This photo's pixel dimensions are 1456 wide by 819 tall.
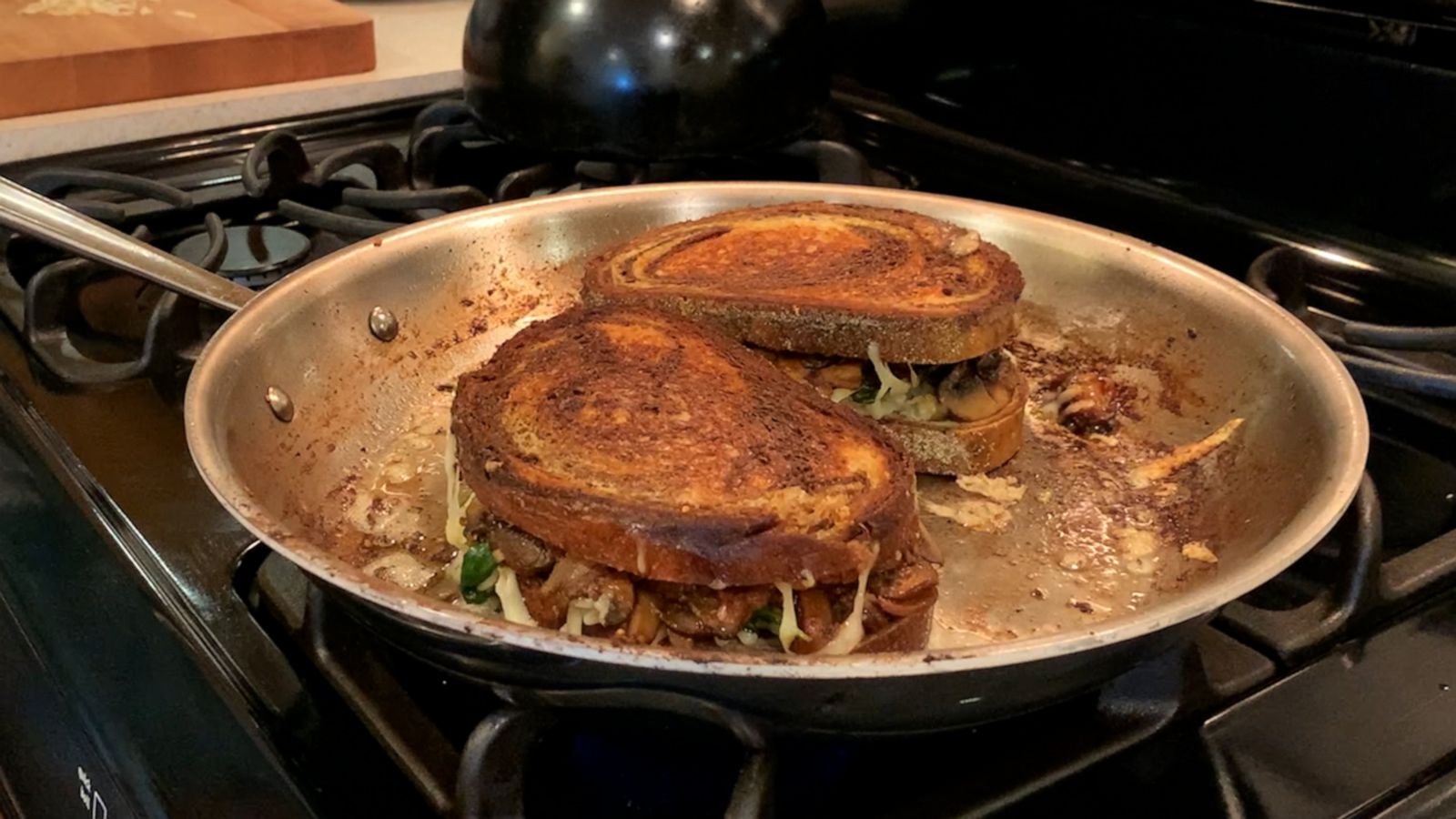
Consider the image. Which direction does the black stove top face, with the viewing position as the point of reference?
facing the viewer and to the left of the viewer

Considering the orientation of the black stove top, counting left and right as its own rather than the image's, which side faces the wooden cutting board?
right

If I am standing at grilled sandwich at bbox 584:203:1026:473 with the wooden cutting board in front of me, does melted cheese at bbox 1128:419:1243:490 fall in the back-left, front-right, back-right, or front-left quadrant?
back-right
